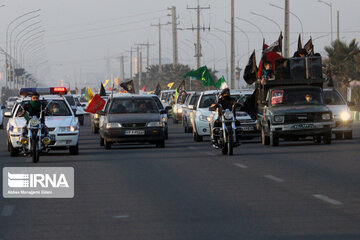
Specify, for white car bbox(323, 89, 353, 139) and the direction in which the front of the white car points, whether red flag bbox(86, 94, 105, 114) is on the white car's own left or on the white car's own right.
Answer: on the white car's own right

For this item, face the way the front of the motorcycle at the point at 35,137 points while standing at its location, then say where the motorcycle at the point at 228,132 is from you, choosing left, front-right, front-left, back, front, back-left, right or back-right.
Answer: left

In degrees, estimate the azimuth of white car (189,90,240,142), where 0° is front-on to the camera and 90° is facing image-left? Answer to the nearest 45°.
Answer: approximately 0°

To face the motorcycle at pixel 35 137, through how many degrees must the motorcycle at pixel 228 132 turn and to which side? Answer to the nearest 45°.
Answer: approximately 90° to its right

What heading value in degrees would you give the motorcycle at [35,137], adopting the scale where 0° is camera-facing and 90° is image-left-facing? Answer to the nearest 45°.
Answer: approximately 0°

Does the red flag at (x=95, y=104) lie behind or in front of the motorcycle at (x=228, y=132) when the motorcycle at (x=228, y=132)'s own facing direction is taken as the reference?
behind

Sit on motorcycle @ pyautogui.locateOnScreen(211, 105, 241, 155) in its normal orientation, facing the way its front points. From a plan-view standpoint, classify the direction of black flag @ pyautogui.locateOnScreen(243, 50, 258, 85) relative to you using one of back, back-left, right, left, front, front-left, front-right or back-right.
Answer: back

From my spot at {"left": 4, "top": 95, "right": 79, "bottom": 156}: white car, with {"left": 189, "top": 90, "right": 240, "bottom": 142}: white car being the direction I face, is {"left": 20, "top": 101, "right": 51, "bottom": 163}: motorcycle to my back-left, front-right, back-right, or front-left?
back-right
